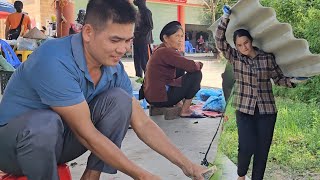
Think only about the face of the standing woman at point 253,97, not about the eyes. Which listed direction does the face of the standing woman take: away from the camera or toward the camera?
toward the camera

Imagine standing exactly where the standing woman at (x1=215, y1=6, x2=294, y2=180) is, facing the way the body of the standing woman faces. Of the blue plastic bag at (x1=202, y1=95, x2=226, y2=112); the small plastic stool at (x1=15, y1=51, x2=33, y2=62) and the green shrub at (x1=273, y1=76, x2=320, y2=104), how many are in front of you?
0

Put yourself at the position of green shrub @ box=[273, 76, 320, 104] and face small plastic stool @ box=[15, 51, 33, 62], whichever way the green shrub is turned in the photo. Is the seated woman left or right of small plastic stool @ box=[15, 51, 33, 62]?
left

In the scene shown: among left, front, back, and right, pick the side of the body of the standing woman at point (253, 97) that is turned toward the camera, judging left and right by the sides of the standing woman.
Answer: front

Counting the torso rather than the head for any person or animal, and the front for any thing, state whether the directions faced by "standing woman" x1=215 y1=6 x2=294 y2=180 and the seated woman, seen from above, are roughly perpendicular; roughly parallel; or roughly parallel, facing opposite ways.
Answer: roughly perpendicular

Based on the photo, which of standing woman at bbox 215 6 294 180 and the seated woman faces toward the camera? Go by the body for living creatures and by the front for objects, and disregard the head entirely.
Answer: the standing woman
